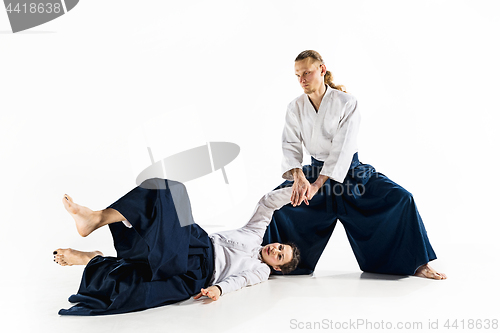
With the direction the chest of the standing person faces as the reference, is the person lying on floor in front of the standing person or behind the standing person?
in front

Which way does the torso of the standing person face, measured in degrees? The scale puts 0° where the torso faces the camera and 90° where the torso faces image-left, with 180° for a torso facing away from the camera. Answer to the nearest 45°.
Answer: approximately 45°
